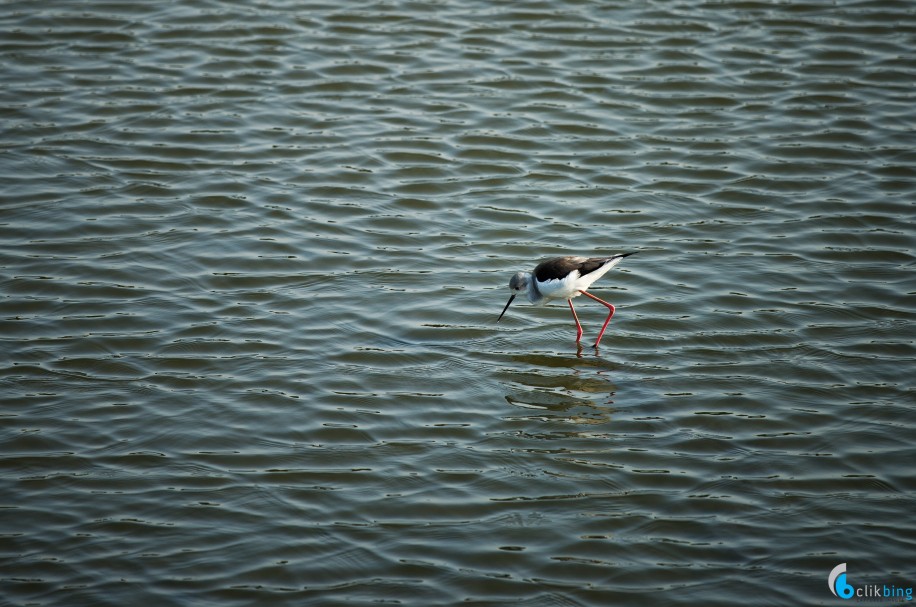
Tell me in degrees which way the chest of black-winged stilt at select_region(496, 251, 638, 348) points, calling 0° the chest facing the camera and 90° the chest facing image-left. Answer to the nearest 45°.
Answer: approximately 90°
